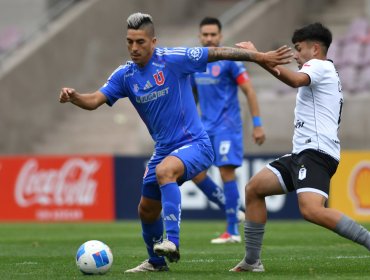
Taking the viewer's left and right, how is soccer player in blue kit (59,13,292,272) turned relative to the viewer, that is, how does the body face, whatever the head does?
facing the viewer and to the left of the viewer

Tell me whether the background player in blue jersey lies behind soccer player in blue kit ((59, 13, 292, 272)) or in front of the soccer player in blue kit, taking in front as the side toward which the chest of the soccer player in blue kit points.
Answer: behind

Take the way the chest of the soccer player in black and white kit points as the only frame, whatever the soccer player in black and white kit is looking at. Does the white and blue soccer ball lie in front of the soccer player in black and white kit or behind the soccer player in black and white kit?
in front

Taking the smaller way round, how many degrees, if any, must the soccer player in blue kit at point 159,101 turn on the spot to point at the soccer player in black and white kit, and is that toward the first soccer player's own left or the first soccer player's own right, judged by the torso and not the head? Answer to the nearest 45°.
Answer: approximately 135° to the first soccer player's own left

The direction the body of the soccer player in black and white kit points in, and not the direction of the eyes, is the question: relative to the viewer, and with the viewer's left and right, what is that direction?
facing to the left of the viewer

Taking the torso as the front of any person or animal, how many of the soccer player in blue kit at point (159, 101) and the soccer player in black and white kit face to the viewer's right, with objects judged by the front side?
0
